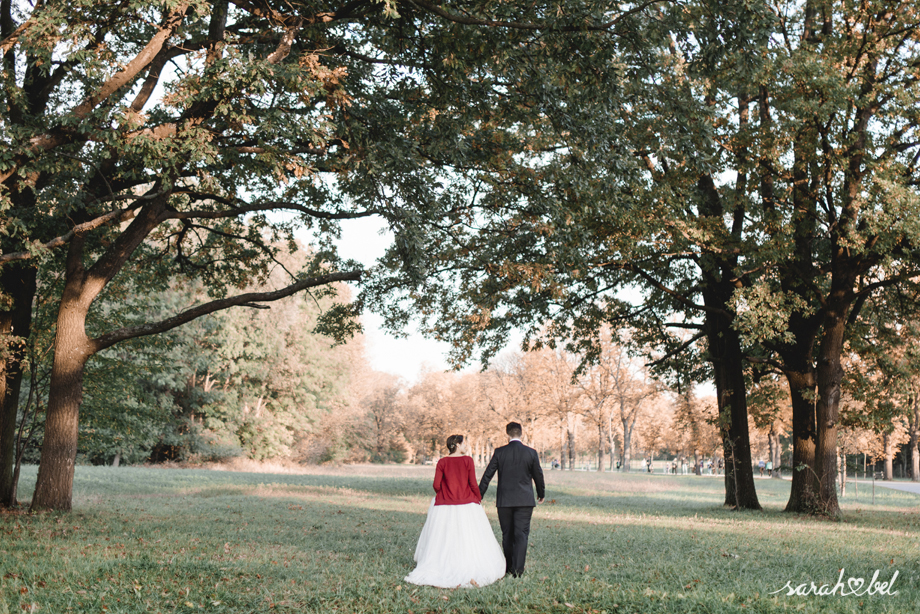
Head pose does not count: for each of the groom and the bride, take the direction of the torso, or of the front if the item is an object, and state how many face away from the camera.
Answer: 2

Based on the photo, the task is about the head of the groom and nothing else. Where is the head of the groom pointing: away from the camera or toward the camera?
away from the camera

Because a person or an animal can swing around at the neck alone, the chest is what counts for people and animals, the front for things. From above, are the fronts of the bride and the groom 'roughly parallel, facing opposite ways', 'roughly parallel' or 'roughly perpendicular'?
roughly parallel

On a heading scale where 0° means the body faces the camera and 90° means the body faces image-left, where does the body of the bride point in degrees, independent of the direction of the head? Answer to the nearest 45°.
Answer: approximately 180°

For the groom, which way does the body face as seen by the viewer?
away from the camera
